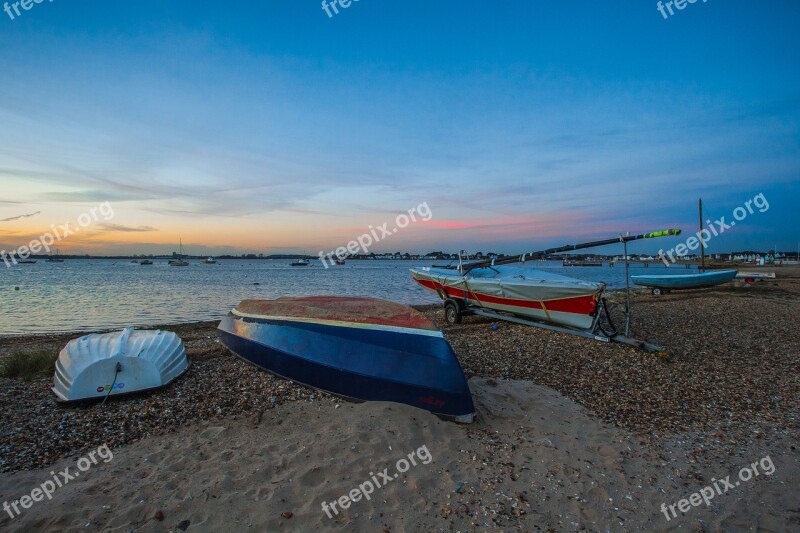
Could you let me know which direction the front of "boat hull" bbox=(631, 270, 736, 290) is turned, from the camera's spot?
facing to the right of the viewer

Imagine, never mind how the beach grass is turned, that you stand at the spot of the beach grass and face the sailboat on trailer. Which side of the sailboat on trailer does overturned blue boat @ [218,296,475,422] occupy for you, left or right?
right

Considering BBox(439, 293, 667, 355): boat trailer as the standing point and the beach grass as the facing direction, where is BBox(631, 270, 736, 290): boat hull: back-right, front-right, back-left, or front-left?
back-right

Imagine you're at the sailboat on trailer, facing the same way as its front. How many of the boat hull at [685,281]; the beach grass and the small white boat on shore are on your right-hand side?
2

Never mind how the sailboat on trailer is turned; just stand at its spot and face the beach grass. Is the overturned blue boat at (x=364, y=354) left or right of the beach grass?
left

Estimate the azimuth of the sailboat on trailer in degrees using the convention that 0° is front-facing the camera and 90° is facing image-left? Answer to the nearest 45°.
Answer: approximately 315°

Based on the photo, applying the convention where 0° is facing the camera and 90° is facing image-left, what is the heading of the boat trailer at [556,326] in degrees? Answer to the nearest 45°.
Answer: approximately 315°

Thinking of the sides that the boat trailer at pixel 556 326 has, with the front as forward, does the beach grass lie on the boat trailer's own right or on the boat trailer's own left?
on the boat trailer's own right

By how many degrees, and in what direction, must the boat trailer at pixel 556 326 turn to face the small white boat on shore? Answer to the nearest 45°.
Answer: approximately 90° to its right

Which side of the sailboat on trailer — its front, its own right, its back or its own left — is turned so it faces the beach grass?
right
